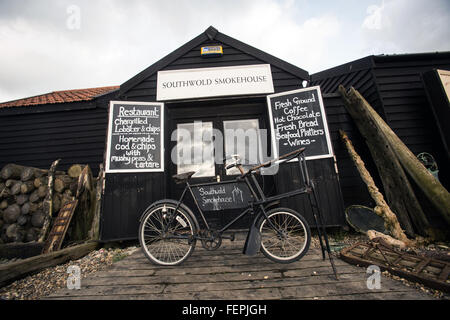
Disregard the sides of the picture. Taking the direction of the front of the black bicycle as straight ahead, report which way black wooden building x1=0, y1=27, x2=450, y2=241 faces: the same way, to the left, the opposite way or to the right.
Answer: to the right

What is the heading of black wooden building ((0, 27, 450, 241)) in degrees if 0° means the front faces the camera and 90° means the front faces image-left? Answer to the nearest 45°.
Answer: approximately 0°

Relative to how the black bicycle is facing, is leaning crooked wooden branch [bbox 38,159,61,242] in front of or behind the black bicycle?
behind

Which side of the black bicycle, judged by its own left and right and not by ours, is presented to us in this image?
right

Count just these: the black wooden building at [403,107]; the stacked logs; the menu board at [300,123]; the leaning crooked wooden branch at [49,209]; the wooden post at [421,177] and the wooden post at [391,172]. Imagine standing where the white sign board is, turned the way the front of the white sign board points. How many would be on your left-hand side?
4

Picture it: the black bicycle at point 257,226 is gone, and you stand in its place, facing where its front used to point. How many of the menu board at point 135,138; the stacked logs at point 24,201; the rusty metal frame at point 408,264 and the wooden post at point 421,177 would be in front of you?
2

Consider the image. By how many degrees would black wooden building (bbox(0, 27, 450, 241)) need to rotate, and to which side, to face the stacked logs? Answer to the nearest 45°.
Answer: approximately 90° to its right

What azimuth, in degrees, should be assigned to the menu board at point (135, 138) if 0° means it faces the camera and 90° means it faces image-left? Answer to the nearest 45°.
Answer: approximately 0°

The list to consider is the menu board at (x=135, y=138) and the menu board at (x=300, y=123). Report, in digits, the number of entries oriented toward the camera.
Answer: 2

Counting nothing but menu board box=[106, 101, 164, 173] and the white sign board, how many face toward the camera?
2

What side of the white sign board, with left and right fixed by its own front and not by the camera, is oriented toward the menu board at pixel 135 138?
right

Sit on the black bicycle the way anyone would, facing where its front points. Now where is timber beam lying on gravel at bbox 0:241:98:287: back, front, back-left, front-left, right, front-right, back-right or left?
back

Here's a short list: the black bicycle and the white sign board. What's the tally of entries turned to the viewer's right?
1
